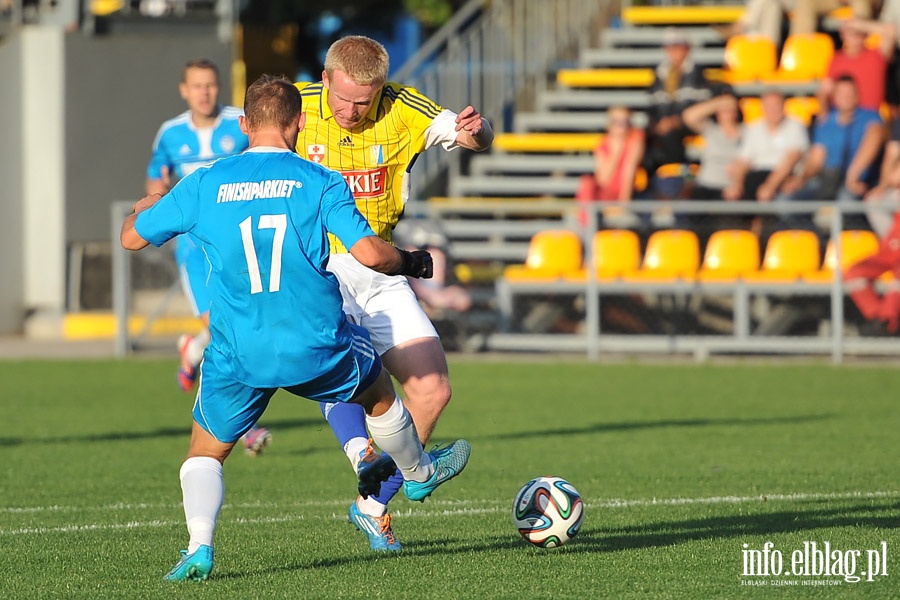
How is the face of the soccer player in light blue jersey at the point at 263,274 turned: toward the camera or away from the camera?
away from the camera

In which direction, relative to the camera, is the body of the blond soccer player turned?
toward the camera

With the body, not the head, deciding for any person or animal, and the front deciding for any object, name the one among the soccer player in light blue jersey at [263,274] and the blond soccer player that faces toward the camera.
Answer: the blond soccer player

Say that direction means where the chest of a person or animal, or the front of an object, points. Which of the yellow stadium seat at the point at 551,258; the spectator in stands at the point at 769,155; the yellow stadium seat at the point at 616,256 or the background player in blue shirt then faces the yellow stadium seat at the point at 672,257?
the spectator in stands

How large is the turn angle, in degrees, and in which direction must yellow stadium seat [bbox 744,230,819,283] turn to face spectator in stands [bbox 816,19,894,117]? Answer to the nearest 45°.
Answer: approximately 135° to its right

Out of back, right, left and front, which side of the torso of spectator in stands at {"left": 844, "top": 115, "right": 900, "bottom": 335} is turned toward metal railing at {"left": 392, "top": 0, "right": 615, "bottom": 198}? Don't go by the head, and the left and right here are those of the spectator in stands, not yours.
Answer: right

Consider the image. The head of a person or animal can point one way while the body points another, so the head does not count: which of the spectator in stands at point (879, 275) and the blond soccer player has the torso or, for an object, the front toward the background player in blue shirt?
the spectator in stands

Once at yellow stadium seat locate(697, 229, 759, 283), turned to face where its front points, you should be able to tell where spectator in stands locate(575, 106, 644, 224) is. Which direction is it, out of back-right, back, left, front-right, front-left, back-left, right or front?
right

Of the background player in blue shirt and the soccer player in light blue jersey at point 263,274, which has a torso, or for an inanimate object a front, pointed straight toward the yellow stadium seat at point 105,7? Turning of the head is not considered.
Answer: the soccer player in light blue jersey

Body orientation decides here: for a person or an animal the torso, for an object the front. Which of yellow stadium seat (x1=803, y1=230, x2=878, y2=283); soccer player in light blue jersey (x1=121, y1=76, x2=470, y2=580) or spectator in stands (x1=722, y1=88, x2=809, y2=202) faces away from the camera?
the soccer player in light blue jersey

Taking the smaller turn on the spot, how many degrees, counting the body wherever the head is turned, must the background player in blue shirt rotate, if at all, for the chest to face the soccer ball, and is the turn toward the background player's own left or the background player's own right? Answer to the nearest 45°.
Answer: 0° — they already face it

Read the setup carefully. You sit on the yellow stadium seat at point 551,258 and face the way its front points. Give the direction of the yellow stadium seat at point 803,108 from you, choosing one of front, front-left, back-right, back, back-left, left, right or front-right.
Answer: back

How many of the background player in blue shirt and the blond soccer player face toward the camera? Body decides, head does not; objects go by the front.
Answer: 2

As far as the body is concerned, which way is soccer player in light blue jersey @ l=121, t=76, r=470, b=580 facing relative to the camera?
away from the camera

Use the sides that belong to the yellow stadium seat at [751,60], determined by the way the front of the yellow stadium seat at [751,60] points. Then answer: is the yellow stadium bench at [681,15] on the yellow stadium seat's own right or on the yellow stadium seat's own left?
on the yellow stadium seat's own right

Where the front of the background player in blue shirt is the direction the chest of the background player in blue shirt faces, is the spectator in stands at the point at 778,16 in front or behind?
behind

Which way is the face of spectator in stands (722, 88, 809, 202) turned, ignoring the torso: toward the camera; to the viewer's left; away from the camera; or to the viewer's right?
toward the camera

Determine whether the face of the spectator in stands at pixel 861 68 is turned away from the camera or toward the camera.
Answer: toward the camera

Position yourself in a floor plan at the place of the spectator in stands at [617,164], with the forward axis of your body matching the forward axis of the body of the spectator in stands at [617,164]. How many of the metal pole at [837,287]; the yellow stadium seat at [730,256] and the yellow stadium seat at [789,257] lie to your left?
3

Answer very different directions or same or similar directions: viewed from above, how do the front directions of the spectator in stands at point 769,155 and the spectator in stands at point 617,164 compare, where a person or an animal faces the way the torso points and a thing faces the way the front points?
same or similar directions

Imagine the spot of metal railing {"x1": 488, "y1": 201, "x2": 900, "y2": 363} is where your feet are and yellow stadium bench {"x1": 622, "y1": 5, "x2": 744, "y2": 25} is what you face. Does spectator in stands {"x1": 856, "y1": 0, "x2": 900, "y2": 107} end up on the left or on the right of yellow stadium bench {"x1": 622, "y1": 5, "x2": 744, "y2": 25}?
right
